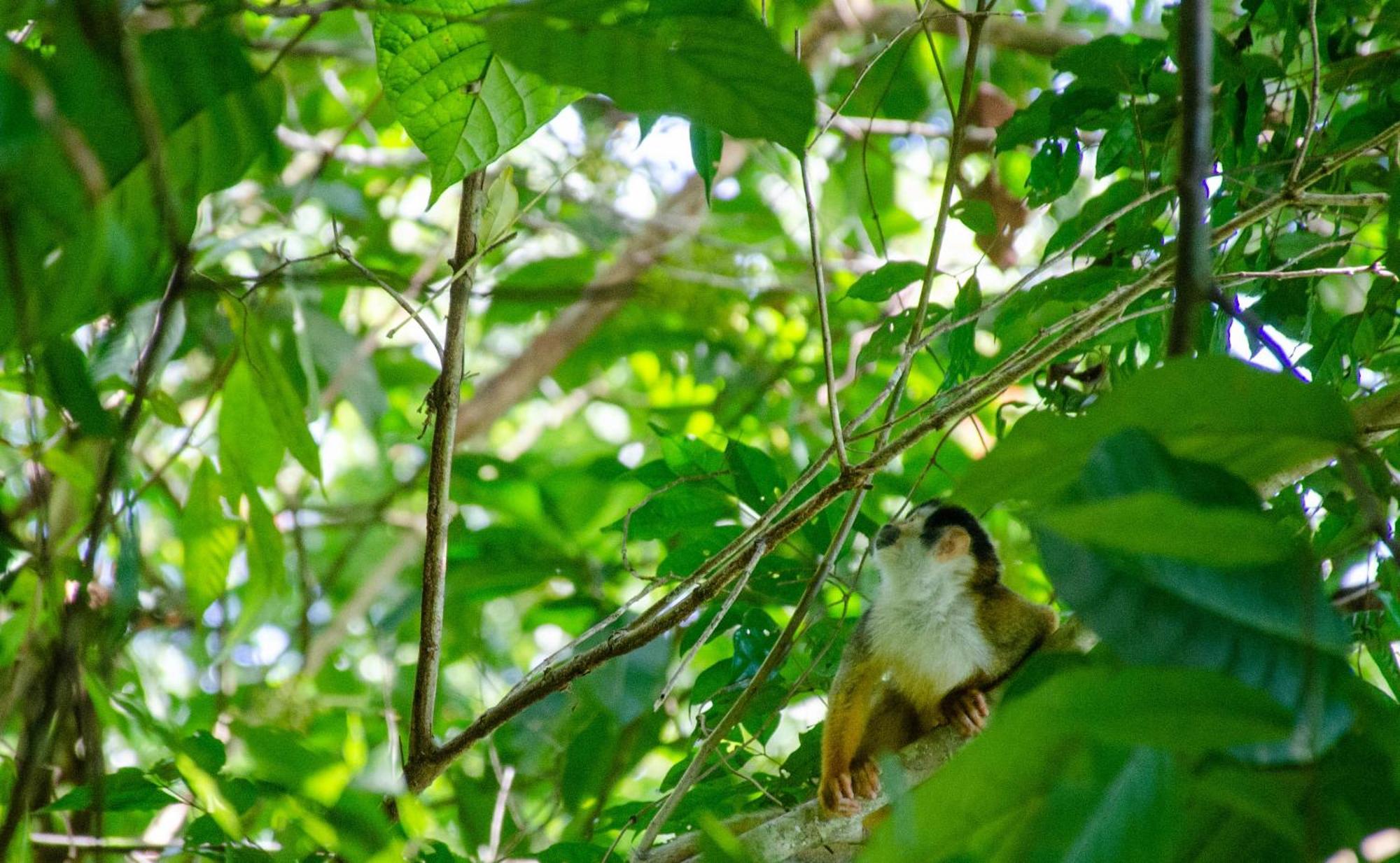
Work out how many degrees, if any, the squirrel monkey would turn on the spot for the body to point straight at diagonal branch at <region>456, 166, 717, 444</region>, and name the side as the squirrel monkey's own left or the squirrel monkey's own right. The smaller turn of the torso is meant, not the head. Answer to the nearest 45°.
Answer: approximately 90° to the squirrel monkey's own right

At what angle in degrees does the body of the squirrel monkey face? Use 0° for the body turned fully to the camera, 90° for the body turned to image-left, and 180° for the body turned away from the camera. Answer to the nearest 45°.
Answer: approximately 45°

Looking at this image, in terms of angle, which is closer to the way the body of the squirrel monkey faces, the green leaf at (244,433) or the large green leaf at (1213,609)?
the green leaf

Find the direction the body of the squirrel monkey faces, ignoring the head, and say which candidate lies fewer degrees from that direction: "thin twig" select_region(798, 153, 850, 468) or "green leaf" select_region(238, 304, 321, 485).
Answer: the green leaf

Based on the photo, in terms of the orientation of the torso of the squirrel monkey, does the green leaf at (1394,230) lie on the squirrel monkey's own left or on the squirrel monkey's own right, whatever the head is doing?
on the squirrel monkey's own left

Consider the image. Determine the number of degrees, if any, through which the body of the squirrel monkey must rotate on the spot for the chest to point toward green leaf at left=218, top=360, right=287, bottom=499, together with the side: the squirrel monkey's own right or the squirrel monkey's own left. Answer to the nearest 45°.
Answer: approximately 90° to the squirrel monkey's own right
